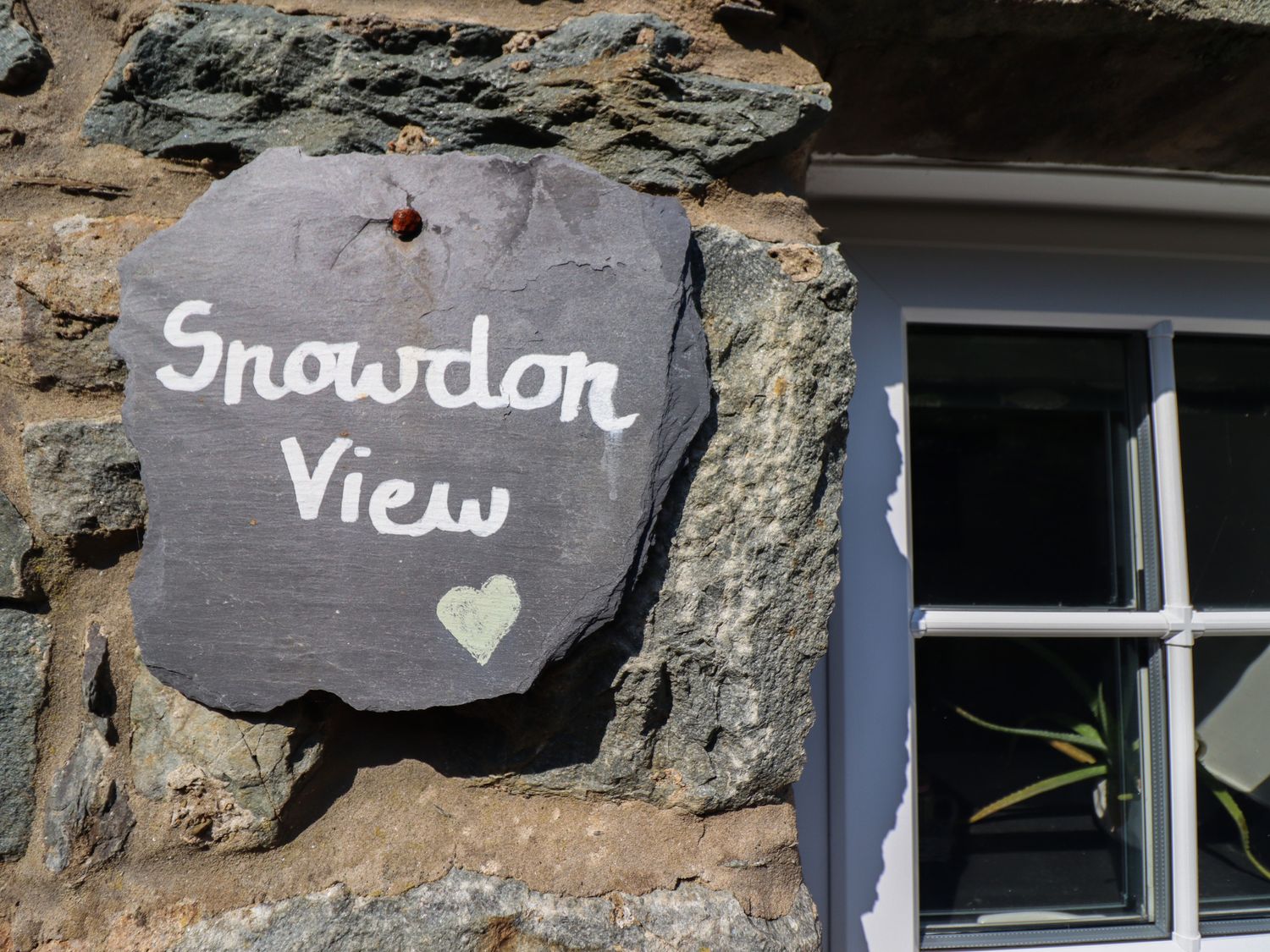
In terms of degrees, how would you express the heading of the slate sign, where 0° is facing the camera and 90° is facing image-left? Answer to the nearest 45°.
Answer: approximately 0°
